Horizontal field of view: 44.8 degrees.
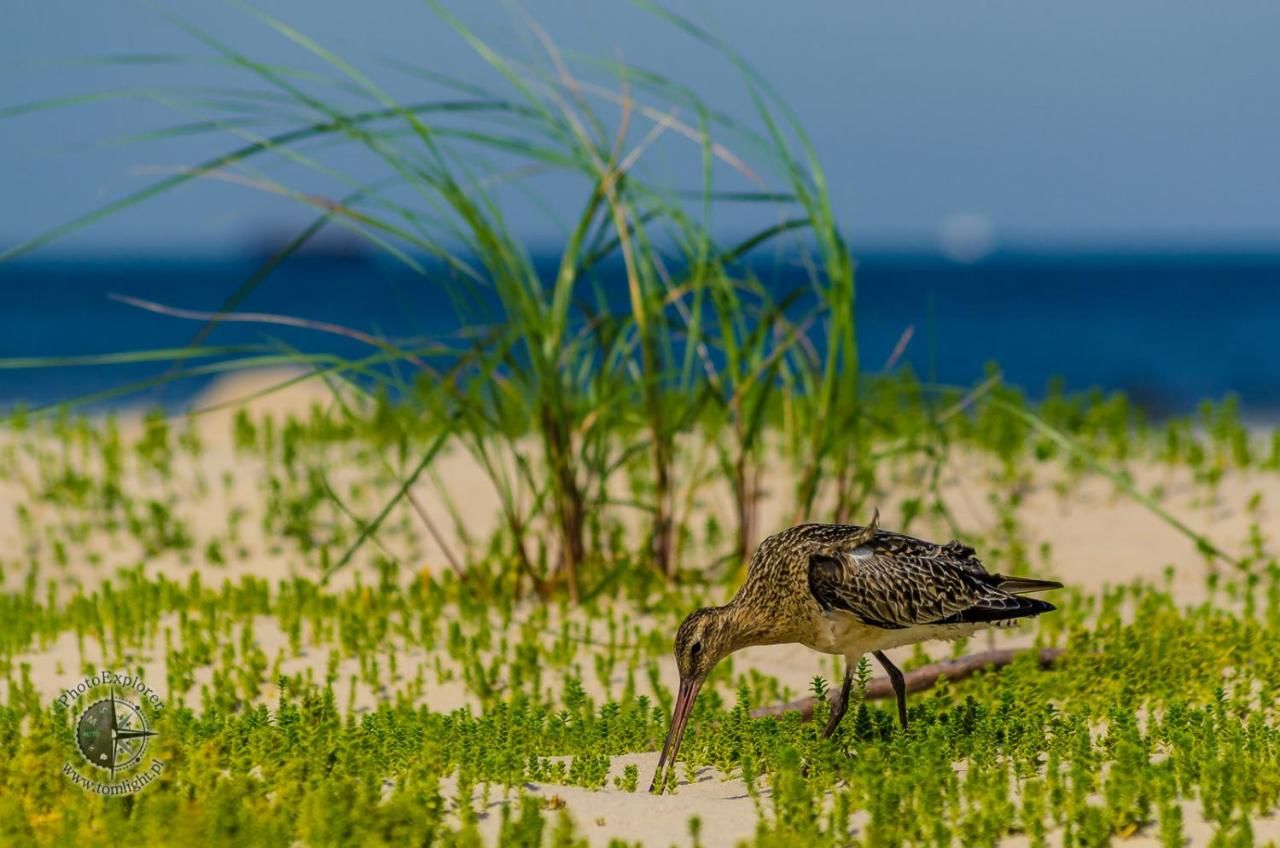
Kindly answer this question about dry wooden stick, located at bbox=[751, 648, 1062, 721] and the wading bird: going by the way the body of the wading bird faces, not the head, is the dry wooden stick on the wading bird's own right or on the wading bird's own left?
on the wading bird's own right

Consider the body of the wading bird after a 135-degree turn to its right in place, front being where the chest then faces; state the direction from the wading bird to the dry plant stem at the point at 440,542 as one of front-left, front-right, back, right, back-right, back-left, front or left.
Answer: left

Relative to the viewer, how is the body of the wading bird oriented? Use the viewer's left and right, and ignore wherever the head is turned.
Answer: facing to the left of the viewer
